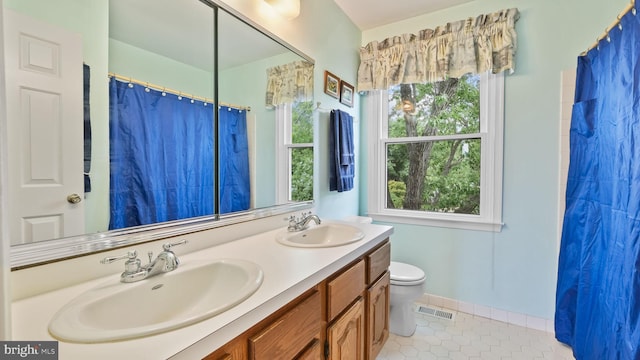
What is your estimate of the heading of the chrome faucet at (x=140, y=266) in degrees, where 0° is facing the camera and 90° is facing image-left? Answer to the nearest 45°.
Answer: approximately 315°

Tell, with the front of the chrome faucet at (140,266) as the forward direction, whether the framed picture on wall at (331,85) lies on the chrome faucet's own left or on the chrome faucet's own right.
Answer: on the chrome faucet's own left

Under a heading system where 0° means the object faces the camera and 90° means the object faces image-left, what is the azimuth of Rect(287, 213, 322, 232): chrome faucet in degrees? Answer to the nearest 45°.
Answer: approximately 315°

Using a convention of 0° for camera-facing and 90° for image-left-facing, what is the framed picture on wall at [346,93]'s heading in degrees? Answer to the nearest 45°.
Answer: approximately 315°

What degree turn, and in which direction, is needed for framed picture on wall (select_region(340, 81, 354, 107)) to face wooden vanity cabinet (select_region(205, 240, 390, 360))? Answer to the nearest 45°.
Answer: approximately 45° to its right

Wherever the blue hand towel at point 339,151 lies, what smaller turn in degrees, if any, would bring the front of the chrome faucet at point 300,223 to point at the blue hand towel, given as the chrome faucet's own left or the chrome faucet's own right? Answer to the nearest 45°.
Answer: approximately 90° to the chrome faucet's own left

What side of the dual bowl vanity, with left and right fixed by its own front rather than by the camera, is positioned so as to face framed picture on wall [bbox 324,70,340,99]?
left

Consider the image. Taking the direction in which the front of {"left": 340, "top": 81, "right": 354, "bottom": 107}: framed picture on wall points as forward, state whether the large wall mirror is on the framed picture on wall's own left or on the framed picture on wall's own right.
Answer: on the framed picture on wall's own right
